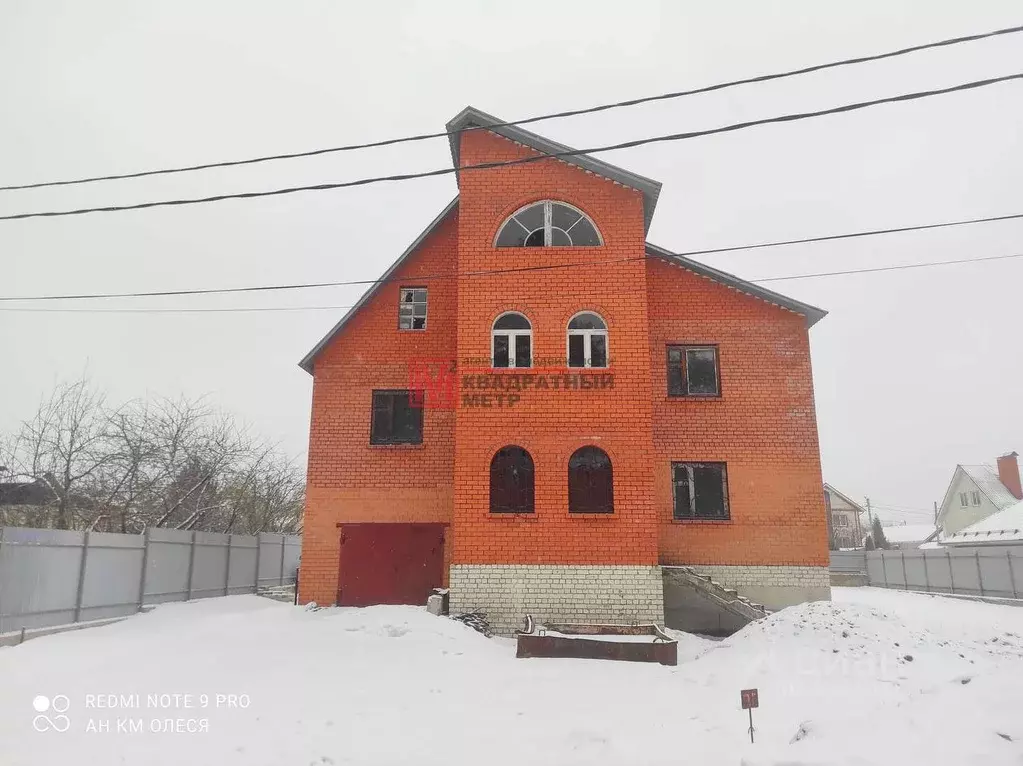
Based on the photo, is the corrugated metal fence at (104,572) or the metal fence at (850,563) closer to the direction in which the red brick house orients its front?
the corrugated metal fence

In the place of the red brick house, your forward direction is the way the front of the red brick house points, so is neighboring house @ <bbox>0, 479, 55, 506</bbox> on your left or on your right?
on your right

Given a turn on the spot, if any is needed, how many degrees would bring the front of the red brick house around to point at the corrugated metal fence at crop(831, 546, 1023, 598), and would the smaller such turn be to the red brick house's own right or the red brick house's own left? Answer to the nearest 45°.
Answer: approximately 135° to the red brick house's own left

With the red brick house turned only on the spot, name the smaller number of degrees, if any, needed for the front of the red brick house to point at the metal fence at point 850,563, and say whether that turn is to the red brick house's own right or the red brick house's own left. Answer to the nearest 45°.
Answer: approximately 135° to the red brick house's own left

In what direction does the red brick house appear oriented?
toward the camera

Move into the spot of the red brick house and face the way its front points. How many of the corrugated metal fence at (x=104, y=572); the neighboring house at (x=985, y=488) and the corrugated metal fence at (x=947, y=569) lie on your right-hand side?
1

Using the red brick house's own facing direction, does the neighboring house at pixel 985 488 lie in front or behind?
behind

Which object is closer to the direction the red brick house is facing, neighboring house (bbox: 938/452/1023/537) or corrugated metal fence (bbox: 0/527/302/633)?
the corrugated metal fence

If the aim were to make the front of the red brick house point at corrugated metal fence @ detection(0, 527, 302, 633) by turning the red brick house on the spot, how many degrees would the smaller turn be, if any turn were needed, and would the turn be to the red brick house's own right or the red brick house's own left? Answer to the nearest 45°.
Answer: approximately 90° to the red brick house's own right
